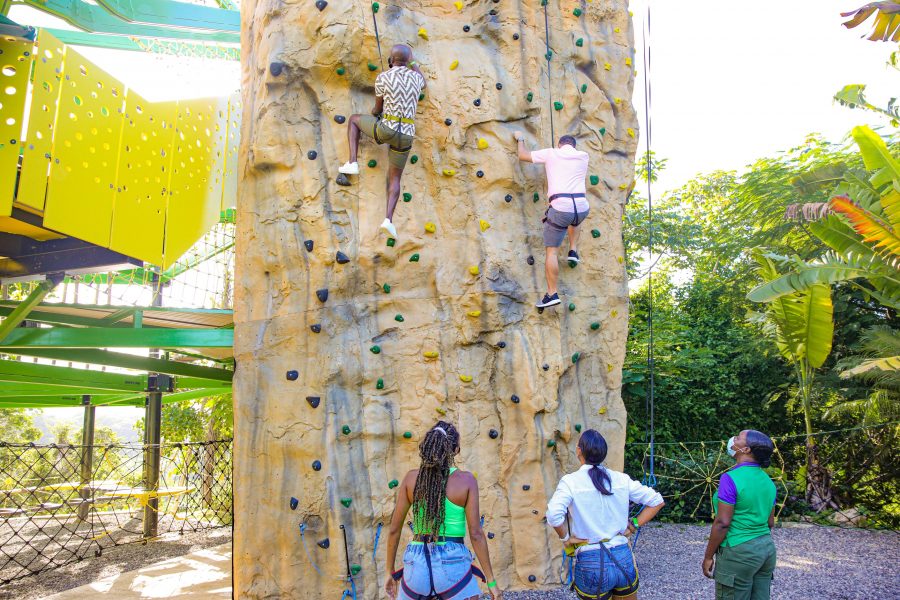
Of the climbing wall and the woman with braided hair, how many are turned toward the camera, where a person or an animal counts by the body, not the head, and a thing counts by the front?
1

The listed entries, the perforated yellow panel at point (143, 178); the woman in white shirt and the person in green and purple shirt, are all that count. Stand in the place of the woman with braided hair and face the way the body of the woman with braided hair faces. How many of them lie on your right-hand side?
2

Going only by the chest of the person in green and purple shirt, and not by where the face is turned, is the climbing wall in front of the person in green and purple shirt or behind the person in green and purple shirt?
in front

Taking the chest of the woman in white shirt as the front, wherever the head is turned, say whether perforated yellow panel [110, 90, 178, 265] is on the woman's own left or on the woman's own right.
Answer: on the woman's own left

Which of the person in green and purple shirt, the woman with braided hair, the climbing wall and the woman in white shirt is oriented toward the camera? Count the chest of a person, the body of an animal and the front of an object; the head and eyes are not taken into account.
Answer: the climbing wall

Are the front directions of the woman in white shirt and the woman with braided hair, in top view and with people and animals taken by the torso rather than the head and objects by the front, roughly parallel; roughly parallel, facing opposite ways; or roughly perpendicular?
roughly parallel

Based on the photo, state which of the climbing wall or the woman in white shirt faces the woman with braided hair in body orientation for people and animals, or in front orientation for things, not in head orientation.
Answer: the climbing wall

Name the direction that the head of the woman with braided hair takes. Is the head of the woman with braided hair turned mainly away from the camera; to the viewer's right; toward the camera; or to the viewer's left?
away from the camera

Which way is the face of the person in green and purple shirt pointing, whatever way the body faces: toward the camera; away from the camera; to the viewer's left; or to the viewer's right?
to the viewer's left

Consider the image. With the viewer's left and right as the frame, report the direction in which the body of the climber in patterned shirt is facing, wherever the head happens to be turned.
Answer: facing away from the viewer

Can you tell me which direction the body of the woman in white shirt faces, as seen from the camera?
away from the camera

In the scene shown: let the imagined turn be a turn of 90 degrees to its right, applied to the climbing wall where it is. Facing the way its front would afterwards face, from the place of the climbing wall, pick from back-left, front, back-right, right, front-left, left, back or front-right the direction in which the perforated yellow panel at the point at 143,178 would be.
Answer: front

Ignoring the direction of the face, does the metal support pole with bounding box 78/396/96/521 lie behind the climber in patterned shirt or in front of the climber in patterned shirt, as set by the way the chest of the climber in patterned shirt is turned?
in front

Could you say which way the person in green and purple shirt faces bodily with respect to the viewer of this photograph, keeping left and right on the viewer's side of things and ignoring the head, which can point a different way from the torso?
facing away from the viewer and to the left of the viewer

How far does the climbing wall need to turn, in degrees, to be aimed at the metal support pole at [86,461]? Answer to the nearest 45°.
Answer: approximately 135° to its right

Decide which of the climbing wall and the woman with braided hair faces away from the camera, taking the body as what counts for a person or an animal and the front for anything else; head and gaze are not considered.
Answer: the woman with braided hair
